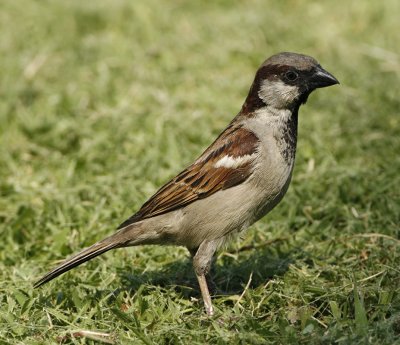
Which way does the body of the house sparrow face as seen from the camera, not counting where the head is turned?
to the viewer's right
